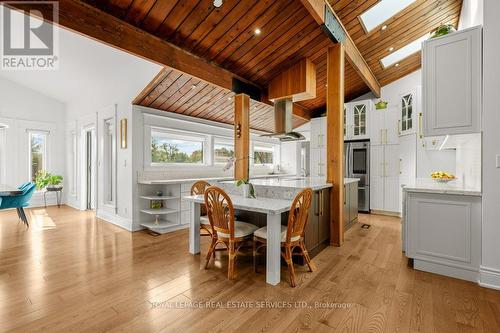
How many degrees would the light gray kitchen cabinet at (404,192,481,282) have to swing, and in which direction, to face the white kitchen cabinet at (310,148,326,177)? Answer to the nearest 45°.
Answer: approximately 45° to its right

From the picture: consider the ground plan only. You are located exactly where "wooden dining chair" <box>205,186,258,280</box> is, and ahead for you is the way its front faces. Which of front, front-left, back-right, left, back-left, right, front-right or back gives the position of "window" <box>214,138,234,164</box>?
front-left

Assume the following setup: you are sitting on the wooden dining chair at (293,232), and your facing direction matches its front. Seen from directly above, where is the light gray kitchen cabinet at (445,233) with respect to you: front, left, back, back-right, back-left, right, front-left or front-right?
back-right

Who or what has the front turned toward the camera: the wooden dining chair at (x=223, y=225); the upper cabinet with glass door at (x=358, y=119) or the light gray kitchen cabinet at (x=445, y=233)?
the upper cabinet with glass door

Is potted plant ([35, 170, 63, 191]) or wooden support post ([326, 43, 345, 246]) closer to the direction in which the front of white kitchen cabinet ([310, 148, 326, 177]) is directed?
the wooden support post

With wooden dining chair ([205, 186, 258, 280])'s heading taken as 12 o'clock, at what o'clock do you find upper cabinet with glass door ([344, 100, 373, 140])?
The upper cabinet with glass door is roughly at 12 o'clock from the wooden dining chair.

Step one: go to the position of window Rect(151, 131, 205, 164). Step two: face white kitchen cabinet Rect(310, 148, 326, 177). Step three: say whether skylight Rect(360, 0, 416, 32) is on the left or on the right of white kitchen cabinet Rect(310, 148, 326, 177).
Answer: right

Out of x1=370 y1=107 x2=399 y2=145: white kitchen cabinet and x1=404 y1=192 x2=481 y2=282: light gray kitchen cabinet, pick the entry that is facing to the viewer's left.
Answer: x1=404 y1=192 x2=481 y2=282: light gray kitchen cabinet

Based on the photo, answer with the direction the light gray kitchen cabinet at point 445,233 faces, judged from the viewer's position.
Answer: facing to the left of the viewer

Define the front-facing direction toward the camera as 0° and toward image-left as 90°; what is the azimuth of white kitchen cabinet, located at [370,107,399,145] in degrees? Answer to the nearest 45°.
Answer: approximately 0°

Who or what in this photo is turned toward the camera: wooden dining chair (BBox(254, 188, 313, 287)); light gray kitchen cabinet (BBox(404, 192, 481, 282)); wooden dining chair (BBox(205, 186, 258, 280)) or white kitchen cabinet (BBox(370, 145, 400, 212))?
white kitchen cabinet (BBox(370, 145, 400, 212))

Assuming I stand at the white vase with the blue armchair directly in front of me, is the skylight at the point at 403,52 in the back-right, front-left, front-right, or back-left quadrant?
back-right

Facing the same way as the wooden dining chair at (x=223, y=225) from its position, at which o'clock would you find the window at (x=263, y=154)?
The window is roughly at 11 o'clock from the wooden dining chair.

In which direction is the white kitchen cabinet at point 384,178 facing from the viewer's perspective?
toward the camera
